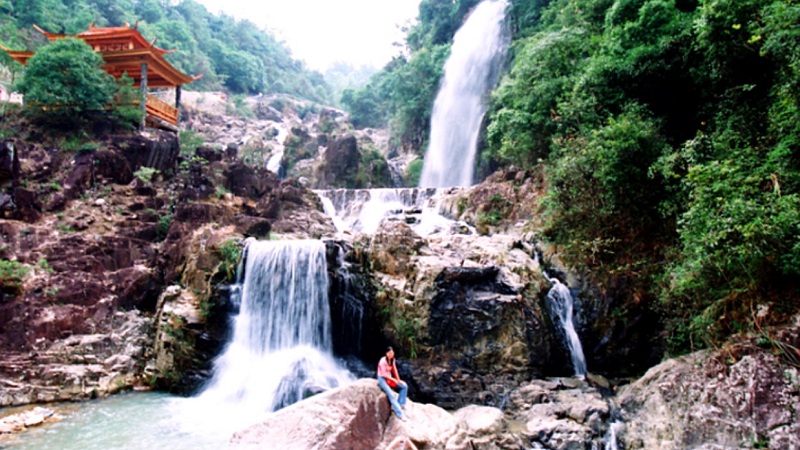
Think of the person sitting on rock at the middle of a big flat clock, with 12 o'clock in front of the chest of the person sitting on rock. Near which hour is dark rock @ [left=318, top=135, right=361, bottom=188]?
The dark rock is roughly at 7 o'clock from the person sitting on rock.

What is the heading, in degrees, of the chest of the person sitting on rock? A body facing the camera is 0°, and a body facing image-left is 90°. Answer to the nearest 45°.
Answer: approximately 315°

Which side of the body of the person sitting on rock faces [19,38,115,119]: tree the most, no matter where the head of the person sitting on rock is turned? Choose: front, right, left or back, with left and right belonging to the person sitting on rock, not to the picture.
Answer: back

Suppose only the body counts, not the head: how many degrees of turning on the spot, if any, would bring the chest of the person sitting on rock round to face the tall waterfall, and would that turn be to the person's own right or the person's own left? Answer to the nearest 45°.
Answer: approximately 135° to the person's own left

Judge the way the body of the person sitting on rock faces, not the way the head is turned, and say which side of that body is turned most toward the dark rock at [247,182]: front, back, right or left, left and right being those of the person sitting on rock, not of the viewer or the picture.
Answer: back

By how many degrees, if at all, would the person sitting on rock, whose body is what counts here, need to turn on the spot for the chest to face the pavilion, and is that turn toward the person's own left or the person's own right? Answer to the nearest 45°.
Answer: approximately 180°

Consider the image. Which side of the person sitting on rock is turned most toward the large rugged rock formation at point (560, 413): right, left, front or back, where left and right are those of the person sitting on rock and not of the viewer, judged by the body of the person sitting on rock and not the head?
left
